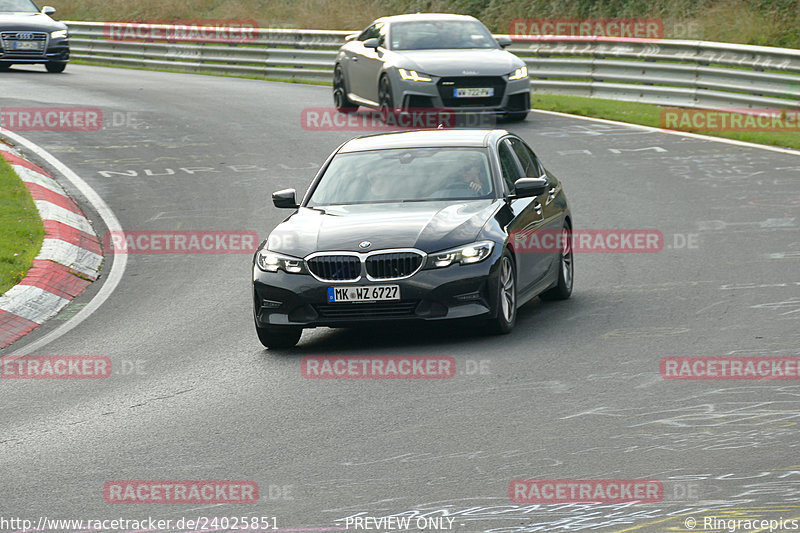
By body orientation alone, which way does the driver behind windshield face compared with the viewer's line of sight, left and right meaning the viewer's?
facing the viewer

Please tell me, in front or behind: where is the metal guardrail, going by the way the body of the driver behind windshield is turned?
behind

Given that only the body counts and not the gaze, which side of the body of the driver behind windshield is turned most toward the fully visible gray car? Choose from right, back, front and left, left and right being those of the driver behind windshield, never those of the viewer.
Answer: back
